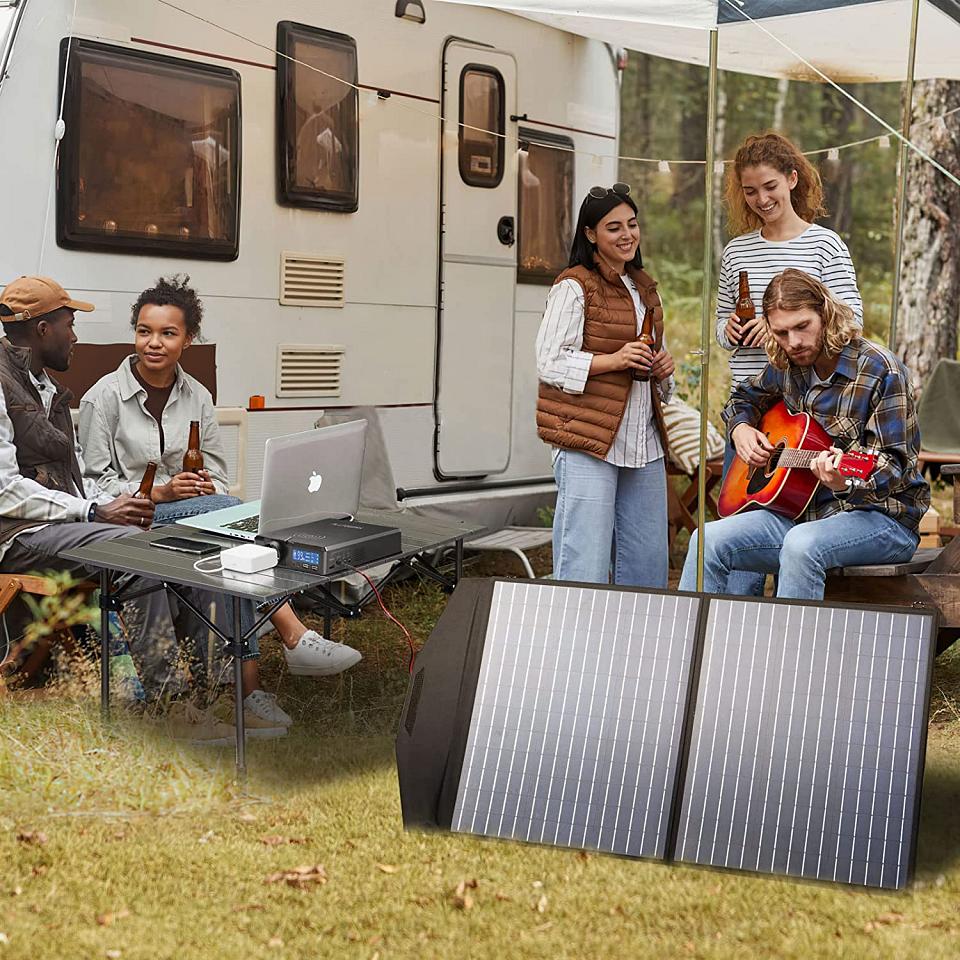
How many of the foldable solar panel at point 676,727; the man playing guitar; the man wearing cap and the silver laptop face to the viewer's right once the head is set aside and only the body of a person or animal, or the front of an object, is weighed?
1

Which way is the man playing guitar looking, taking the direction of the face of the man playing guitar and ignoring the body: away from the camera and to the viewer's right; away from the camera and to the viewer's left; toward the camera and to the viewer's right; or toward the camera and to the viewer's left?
toward the camera and to the viewer's left

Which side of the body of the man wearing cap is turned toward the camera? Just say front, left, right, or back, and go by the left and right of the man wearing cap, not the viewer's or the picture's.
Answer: right

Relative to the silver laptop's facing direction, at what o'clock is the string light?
The string light is roughly at 2 o'clock from the silver laptop.

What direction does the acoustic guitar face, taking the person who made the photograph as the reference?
facing the viewer and to the left of the viewer

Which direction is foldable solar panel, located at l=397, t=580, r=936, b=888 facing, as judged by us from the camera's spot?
facing the viewer

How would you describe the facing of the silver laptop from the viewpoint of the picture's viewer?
facing away from the viewer and to the left of the viewer

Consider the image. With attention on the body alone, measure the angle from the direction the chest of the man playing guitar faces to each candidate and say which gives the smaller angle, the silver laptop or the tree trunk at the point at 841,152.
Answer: the silver laptop

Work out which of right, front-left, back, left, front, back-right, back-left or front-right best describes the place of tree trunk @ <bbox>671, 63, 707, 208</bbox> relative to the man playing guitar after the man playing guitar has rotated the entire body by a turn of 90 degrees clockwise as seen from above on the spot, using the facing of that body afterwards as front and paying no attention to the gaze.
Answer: front-right

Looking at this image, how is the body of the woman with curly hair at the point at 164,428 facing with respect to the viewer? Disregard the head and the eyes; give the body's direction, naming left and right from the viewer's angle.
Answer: facing the viewer and to the right of the viewer

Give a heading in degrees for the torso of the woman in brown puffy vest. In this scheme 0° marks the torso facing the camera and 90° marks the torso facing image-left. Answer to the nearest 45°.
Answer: approximately 315°

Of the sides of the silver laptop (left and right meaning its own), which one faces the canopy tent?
right

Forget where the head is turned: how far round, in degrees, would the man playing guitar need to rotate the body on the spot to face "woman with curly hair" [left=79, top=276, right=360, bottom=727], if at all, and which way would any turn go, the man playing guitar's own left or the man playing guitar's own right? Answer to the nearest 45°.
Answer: approximately 45° to the man playing guitar's own right

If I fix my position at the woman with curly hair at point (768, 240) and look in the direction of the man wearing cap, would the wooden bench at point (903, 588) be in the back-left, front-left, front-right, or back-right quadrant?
back-left

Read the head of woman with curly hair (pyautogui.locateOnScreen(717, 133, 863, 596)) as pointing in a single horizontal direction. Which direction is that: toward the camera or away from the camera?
toward the camera
